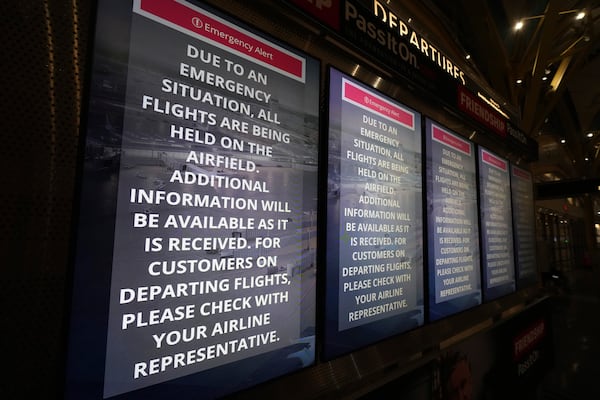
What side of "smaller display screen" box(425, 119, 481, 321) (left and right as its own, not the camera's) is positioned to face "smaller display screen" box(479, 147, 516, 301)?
left

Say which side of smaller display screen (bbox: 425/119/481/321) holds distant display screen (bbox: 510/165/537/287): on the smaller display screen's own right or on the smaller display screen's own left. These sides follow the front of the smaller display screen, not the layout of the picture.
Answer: on the smaller display screen's own left

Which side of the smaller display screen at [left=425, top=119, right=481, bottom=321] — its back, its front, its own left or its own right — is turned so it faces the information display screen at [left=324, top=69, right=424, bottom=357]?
right

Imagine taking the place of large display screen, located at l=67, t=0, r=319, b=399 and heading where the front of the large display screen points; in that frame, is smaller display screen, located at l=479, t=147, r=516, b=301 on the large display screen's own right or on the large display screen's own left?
on the large display screen's own left

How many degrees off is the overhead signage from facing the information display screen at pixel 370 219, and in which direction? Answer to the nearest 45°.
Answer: approximately 45° to its right

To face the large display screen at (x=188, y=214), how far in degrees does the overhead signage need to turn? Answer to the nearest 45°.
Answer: approximately 45° to its right
